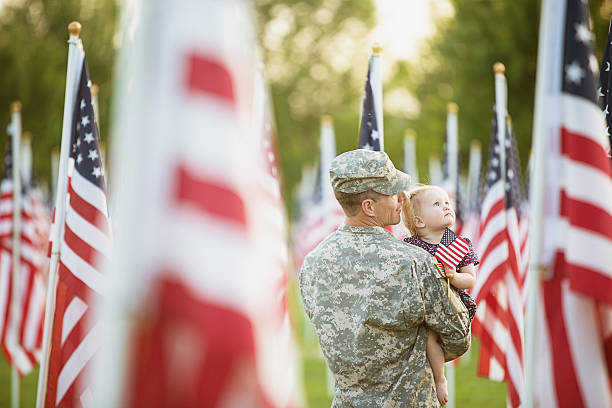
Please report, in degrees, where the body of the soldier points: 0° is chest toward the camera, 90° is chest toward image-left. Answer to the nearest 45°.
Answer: approximately 225°

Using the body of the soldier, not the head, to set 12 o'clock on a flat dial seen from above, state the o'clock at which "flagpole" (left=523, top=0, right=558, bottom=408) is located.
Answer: The flagpole is roughly at 5 o'clock from the soldier.

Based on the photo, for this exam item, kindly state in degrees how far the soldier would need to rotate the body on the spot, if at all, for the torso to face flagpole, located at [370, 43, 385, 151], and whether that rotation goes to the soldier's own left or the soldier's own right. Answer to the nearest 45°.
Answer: approximately 45° to the soldier's own left

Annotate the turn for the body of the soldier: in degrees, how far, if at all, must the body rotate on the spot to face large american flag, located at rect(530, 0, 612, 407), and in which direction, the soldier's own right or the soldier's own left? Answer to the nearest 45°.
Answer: approximately 135° to the soldier's own right

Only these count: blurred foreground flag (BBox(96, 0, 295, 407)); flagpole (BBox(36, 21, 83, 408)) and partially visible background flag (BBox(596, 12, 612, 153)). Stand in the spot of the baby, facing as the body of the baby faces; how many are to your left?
1

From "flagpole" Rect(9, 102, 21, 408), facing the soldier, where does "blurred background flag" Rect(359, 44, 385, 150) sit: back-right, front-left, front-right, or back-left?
front-left

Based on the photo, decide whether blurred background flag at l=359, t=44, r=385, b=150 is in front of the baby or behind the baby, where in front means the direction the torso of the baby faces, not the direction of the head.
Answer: behind

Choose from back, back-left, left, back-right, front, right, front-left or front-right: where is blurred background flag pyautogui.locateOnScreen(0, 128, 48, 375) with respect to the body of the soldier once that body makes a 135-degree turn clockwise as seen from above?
back-right

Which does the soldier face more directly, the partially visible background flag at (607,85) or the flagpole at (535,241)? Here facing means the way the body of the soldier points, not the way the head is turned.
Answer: the partially visible background flag

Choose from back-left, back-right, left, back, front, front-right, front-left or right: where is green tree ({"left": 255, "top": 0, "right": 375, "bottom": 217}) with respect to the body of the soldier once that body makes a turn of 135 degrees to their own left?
right

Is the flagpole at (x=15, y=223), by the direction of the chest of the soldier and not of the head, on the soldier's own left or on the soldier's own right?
on the soldier's own left
